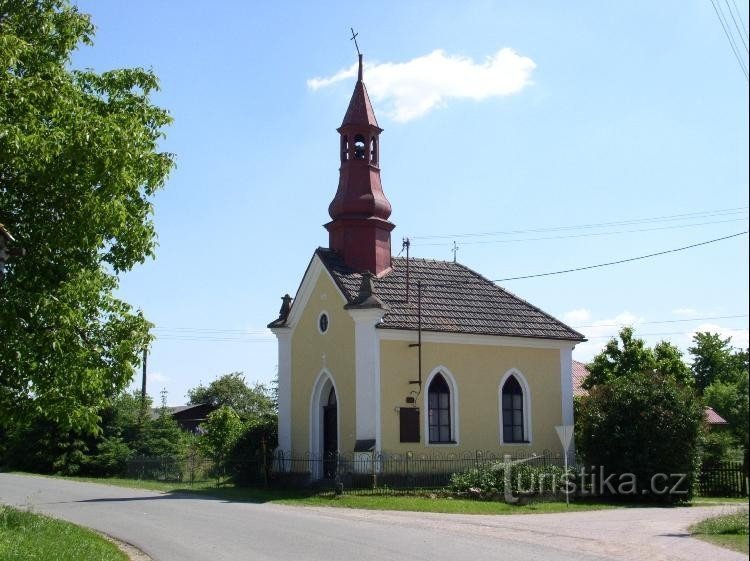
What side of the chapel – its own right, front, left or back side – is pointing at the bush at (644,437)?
left

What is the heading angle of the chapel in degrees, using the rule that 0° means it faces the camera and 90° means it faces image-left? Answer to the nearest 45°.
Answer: approximately 45°

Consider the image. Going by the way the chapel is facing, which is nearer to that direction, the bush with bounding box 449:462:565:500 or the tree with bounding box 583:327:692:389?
the bush

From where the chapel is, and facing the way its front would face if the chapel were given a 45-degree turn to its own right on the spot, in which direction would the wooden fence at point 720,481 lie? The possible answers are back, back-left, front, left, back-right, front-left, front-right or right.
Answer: back
